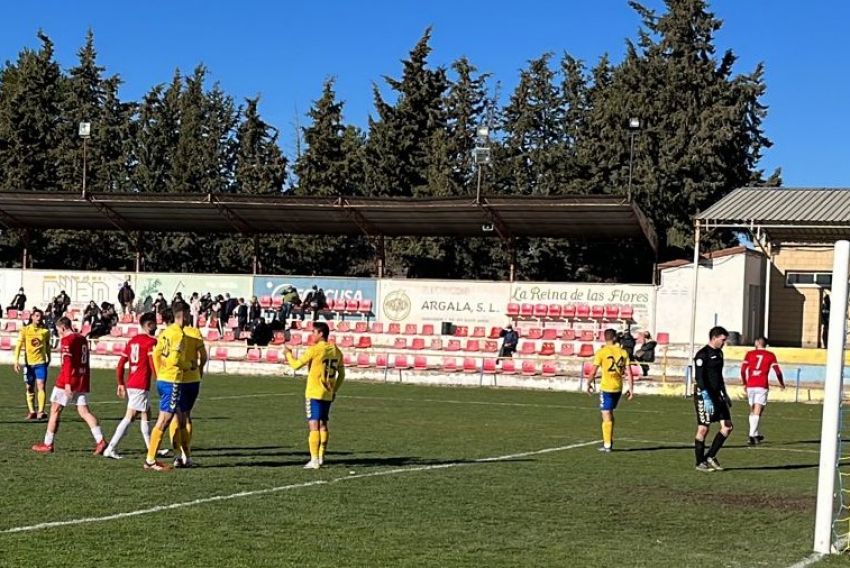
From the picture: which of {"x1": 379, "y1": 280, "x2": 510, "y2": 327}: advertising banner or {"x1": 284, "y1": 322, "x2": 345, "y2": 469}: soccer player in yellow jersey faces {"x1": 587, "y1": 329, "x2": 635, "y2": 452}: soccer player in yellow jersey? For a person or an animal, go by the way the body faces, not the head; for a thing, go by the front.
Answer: the advertising banner

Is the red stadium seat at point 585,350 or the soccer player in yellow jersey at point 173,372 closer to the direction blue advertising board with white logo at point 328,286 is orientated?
the soccer player in yellow jersey

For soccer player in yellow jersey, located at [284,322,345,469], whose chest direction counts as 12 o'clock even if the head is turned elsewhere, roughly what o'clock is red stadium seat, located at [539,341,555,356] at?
The red stadium seat is roughly at 2 o'clock from the soccer player in yellow jersey.

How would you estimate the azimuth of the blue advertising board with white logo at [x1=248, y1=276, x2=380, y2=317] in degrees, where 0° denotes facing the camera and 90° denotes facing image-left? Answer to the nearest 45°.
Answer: approximately 0°

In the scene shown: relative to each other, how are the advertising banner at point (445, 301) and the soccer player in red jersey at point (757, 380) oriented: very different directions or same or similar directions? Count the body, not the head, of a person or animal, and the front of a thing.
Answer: very different directions

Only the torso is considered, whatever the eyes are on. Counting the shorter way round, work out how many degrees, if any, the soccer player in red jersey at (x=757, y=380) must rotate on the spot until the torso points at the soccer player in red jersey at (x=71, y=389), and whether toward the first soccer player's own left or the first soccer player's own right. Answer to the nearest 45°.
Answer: approximately 135° to the first soccer player's own left

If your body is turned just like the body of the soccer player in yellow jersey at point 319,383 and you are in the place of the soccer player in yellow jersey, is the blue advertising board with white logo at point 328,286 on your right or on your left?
on your right

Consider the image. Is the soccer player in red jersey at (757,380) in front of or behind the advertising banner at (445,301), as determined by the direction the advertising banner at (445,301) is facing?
in front

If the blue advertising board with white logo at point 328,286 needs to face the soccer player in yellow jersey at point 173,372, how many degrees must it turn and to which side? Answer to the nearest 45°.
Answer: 0° — it already faces them

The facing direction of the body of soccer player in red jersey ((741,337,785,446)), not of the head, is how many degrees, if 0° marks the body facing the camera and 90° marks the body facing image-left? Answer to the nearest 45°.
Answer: approximately 180°

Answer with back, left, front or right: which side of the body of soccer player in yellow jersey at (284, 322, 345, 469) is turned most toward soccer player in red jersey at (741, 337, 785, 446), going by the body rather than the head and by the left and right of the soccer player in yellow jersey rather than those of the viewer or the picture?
right

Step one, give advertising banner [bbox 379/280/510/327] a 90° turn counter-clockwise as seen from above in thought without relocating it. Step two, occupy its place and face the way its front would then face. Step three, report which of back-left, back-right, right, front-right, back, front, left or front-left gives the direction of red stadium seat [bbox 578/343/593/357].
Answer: front-right

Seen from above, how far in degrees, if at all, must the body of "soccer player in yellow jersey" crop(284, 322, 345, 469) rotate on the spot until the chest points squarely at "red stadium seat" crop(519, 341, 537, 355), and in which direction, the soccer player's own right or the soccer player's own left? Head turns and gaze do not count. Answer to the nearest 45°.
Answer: approximately 45° to the soccer player's own right

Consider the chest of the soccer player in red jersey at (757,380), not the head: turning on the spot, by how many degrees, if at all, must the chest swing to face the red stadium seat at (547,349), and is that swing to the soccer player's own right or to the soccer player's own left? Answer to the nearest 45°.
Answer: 0° — they already face it

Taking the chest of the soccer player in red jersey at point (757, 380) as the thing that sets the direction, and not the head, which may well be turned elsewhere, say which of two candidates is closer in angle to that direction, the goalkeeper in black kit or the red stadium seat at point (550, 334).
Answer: the red stadium seat

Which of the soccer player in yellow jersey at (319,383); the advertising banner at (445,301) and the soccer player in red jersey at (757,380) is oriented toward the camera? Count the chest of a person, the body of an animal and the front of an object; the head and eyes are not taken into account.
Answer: the advertising banner

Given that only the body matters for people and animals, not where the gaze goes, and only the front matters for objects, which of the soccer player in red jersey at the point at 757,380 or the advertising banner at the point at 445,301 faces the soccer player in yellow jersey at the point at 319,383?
the advertising banner

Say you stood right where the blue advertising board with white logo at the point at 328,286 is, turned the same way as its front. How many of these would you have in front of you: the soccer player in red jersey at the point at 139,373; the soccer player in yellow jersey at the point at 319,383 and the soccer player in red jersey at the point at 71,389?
3
